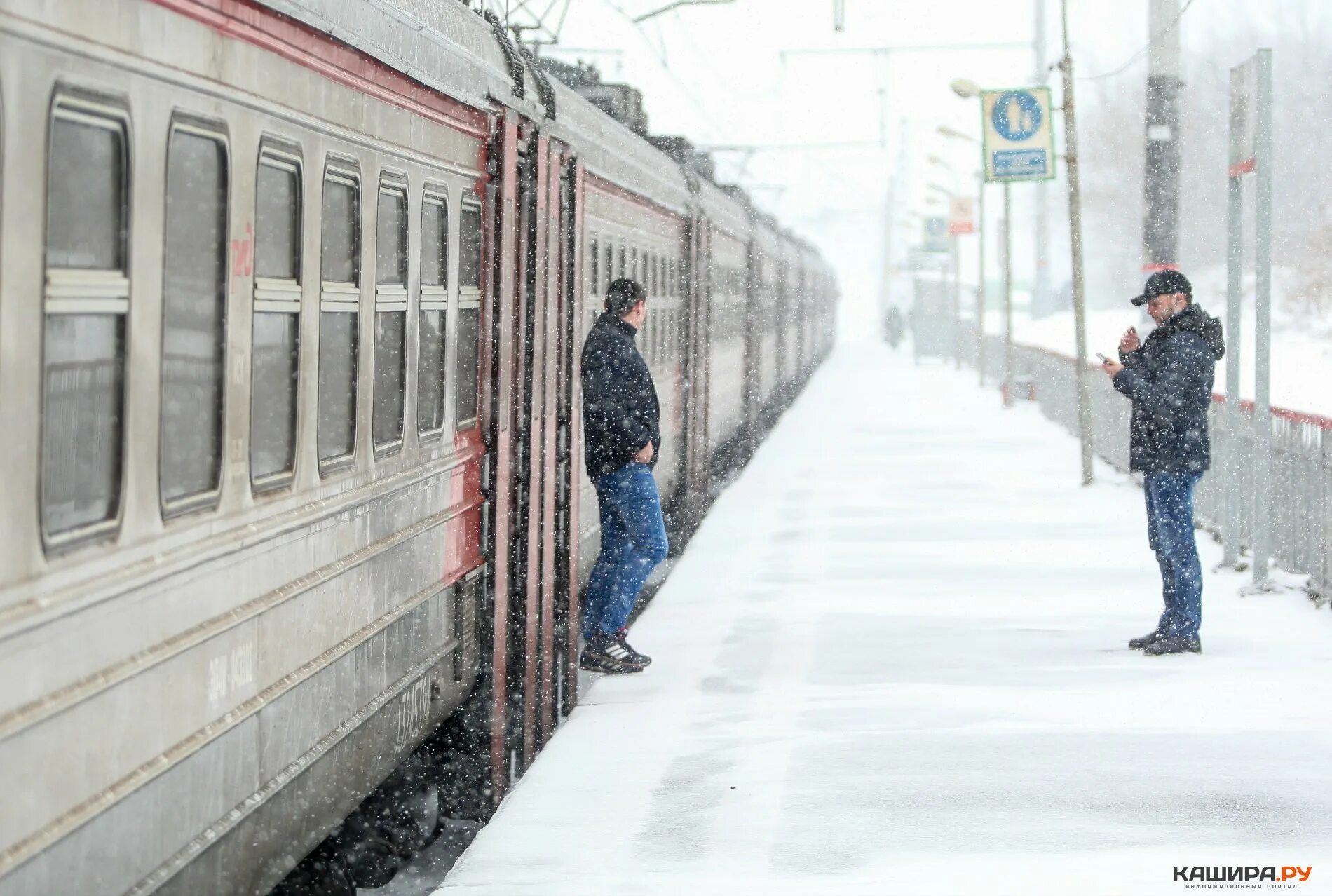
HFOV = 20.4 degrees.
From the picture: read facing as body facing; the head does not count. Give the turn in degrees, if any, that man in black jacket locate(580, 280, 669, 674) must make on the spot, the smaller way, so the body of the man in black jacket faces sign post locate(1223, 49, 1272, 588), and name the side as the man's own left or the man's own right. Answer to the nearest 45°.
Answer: approximately 45° to the man's own left

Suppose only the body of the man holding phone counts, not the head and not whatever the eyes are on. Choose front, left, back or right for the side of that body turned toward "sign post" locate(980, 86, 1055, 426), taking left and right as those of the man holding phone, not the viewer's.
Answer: right

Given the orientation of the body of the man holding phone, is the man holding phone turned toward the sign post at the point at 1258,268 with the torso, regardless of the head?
no

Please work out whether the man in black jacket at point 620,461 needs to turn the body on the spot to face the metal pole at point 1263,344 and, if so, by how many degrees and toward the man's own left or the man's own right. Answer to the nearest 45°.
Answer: approximately 45° to the man's own left

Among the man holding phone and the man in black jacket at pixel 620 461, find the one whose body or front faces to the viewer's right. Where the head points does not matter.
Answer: the man in black jacket

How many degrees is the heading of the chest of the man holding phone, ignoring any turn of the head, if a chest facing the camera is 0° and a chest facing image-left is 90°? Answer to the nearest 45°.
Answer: approximately 90°

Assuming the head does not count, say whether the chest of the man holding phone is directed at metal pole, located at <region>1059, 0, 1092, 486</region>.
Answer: no

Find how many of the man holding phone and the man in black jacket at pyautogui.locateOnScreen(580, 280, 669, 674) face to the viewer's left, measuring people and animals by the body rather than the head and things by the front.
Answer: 1

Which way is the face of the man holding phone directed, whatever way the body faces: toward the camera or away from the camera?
toward the camera

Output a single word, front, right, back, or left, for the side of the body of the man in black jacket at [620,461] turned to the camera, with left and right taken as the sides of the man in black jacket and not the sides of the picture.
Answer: right

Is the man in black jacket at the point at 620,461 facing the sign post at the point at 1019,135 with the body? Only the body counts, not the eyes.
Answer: no
